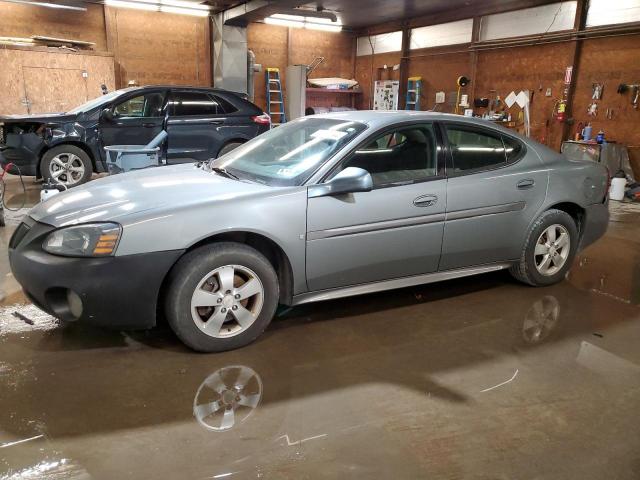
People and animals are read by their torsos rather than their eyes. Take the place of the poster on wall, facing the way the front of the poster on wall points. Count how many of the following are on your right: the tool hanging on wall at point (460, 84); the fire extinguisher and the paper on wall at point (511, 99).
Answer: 0

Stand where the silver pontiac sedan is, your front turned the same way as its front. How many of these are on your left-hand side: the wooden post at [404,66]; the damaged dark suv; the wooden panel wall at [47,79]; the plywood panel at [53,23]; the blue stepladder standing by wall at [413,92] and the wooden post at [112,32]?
0

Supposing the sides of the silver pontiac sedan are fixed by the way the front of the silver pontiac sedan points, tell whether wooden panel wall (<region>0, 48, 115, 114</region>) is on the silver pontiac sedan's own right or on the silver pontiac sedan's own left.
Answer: on the silver pontiac sedan's own right

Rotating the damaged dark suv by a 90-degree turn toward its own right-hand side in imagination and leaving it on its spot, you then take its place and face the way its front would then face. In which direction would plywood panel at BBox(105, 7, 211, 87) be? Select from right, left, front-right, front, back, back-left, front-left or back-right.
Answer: front

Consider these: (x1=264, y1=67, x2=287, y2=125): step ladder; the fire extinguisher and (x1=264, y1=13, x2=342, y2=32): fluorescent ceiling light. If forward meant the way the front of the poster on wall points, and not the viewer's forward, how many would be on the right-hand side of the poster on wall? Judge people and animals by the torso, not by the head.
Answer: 2

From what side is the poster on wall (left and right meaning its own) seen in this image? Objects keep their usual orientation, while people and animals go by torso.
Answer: front

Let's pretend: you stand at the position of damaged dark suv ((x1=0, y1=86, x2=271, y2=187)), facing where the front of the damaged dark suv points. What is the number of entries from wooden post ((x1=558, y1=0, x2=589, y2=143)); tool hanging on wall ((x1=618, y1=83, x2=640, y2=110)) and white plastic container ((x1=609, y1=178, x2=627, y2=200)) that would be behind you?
3

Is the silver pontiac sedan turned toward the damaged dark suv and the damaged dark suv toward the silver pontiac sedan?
no

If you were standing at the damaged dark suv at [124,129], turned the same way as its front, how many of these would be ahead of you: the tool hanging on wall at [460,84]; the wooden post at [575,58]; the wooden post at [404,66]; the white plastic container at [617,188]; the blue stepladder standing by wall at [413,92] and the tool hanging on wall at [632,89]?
0

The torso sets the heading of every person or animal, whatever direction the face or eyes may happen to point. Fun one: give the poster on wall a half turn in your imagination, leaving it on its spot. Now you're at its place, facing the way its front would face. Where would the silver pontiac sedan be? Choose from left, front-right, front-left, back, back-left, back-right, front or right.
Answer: back

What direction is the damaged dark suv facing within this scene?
to the viewer's left

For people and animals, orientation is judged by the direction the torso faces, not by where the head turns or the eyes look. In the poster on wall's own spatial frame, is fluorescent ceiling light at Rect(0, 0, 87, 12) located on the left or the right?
on its right

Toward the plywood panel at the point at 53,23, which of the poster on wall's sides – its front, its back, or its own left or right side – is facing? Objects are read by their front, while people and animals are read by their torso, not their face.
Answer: right

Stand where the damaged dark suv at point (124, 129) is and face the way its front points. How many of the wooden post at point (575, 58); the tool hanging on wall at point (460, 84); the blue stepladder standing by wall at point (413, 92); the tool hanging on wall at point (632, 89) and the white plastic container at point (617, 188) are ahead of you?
0

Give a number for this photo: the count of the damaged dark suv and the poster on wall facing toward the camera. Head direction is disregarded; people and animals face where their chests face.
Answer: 1

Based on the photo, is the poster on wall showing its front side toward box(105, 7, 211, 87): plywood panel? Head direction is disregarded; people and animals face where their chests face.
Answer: no

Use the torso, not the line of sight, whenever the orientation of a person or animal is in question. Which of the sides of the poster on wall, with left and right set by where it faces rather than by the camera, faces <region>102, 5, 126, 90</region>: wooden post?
right

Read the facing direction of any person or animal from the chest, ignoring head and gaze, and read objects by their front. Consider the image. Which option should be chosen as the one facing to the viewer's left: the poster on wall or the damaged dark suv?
the damaged dark suv

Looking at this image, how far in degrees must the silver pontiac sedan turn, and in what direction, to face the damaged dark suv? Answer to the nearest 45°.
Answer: approximately 90° to its right

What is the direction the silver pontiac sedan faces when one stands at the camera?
facing the viewer and to the left of the viewer

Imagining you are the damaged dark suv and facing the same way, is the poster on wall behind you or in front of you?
behind
